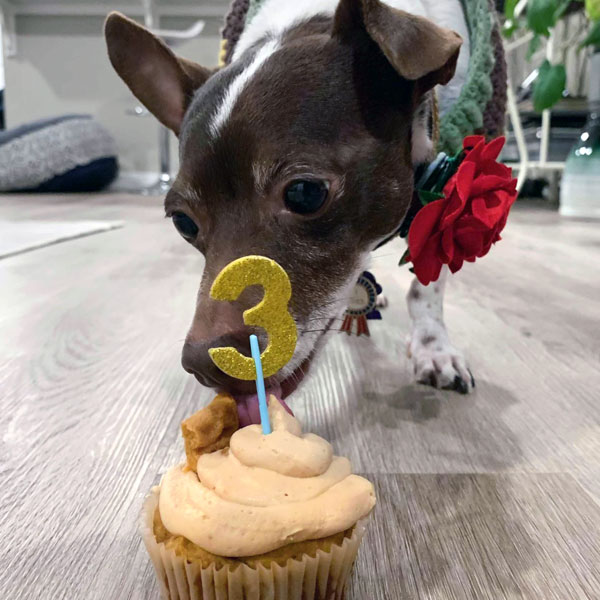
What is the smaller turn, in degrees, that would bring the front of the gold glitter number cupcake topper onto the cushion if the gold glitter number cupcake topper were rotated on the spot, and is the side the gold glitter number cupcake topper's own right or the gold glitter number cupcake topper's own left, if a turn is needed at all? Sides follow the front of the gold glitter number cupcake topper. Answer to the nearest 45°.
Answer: approximately 180°

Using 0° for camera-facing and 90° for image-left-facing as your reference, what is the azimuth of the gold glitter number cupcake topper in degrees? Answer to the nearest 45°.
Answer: approximately 0°
